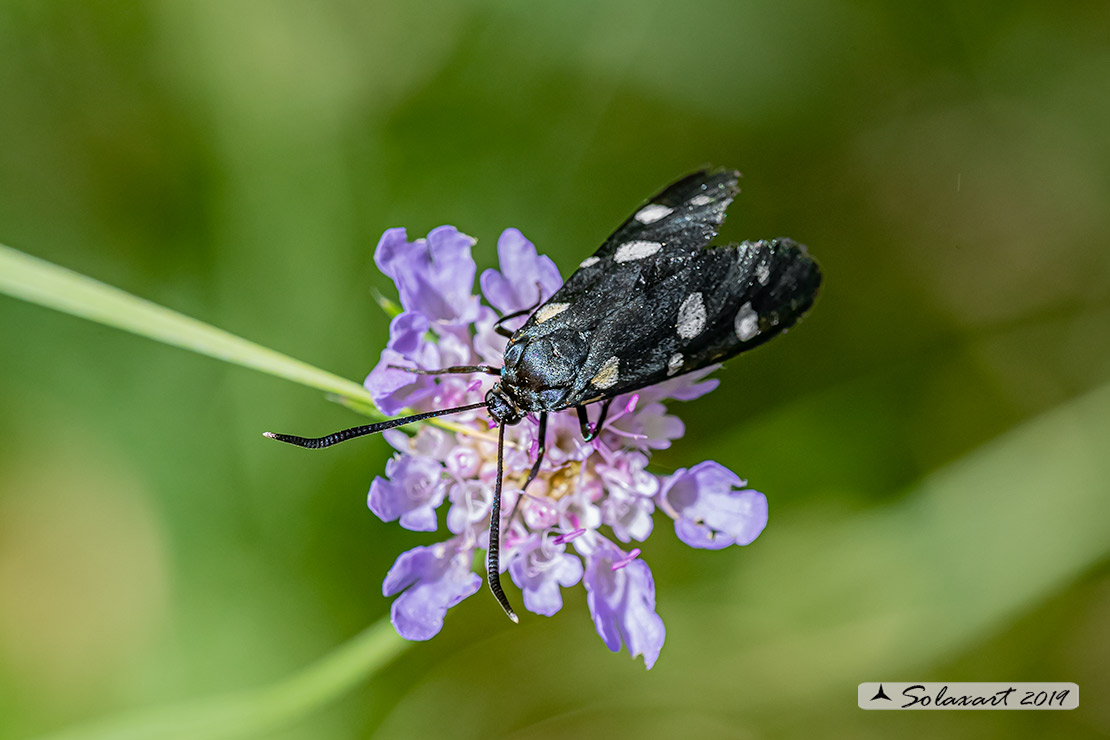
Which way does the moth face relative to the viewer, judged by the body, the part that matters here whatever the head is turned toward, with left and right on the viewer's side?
facing the viewer and to the left of the viewer
